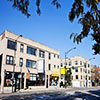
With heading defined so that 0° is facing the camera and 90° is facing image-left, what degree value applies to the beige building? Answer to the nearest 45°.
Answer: approximately 315°
